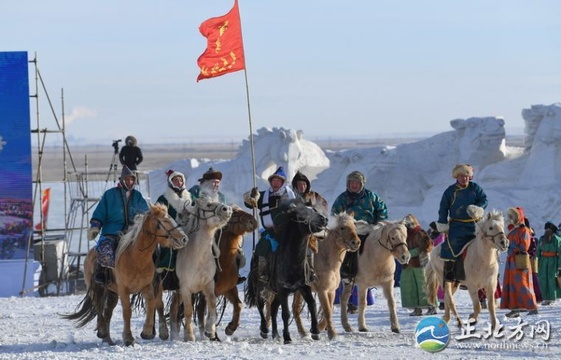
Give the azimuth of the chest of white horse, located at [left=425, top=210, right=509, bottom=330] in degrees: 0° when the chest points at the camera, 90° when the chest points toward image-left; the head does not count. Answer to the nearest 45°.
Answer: approximately 315°

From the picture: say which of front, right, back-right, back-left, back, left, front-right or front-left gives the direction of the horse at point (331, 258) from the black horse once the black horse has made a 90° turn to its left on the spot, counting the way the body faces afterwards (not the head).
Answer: front

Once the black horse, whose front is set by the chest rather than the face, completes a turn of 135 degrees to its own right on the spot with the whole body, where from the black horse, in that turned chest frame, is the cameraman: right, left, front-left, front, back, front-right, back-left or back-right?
front-right

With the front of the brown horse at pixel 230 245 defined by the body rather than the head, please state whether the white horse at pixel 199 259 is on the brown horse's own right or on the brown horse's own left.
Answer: on the brown horse's own right

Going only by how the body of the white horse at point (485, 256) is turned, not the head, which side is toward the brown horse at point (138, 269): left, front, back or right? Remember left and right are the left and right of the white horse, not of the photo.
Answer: right

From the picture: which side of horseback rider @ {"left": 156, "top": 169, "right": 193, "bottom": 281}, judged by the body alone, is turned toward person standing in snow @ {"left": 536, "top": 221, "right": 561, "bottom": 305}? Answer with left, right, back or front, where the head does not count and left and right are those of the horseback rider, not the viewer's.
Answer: left

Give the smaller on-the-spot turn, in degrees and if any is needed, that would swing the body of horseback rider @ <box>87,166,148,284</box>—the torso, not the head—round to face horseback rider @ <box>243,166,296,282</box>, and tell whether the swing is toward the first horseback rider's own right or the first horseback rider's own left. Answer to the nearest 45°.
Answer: approximately 45° to the first horseback rider's own left

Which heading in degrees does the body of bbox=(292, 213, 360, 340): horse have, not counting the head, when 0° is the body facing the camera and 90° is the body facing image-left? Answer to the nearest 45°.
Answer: approximately 315°
